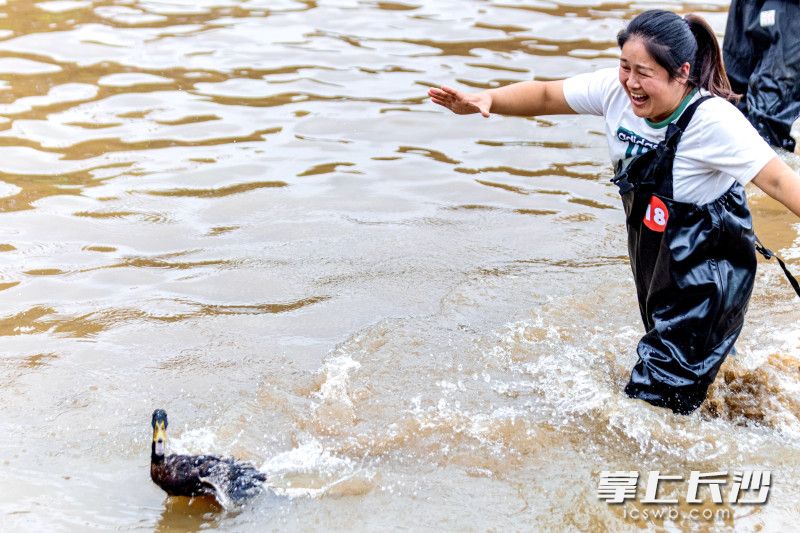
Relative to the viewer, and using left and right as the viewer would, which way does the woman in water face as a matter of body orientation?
facing the viewer and to the left of the viewer

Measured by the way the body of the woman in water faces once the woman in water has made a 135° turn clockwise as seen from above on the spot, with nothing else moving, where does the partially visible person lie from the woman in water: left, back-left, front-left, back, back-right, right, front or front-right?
front

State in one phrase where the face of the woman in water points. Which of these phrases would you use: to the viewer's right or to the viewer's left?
to the viewer's left
